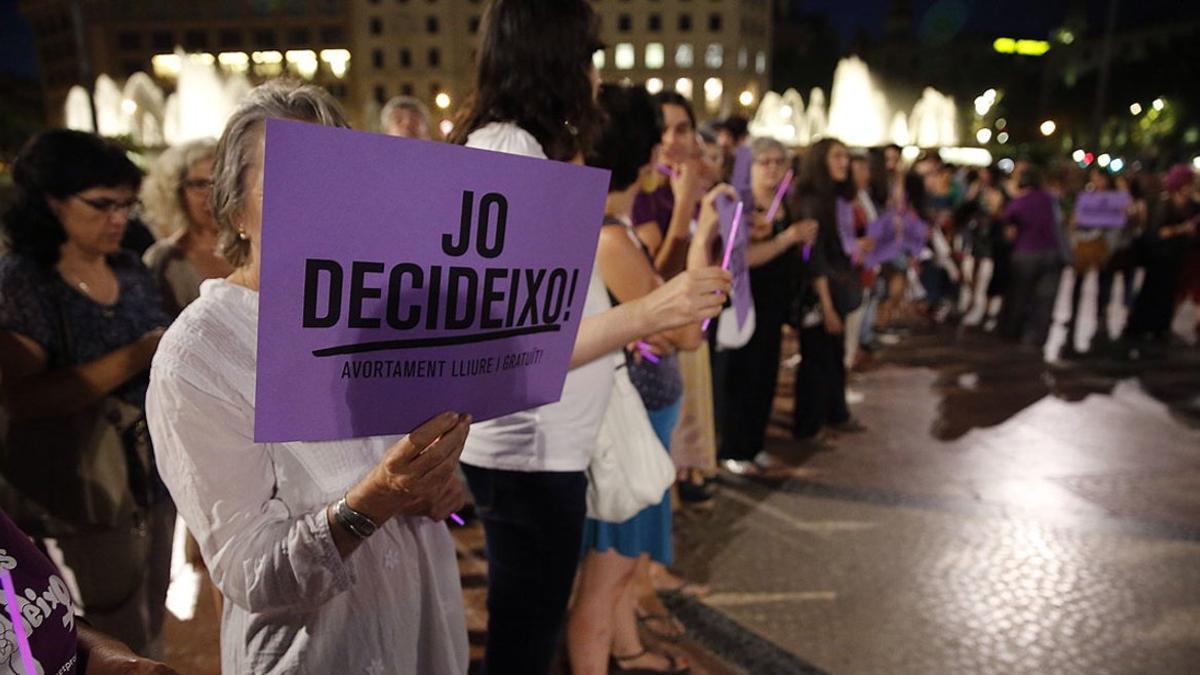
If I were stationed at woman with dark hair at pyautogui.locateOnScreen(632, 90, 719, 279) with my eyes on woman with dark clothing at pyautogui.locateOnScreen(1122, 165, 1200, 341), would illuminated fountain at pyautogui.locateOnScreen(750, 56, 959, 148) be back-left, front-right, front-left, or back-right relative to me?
front-left

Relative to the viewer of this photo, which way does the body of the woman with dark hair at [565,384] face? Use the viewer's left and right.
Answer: facing to the right of the viewer

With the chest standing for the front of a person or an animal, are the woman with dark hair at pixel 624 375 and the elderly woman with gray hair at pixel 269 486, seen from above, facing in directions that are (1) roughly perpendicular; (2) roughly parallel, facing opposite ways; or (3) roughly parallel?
roughly parallel

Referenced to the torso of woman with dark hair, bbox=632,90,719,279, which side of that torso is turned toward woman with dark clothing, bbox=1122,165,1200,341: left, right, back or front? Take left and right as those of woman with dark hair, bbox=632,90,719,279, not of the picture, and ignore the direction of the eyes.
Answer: left

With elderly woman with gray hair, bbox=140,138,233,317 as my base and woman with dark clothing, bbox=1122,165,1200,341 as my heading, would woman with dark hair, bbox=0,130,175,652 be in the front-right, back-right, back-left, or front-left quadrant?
back-right

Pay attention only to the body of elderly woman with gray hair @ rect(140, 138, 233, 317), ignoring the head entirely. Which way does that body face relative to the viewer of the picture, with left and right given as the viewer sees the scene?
facing the viewer and to the right of the viewer

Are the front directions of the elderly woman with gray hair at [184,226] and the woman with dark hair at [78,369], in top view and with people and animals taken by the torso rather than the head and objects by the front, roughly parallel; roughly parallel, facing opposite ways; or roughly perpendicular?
roughly parallel
